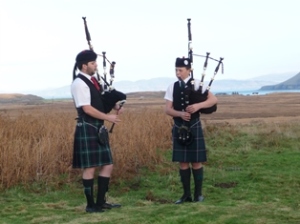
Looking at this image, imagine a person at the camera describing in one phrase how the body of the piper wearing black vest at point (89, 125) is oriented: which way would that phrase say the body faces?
to the viewer's right

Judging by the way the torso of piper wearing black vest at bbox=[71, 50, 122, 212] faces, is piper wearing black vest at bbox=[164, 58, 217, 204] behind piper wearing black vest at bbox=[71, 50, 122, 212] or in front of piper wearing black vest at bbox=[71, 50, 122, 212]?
in front
